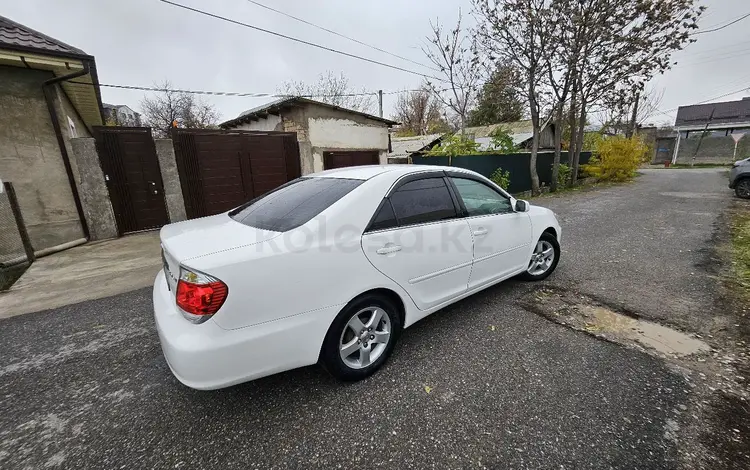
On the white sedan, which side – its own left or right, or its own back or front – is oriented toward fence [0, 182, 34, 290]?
left

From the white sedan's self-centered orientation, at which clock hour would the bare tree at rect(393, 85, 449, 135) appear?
The bare tree is roughly at 11 o'clock from the white sedan.

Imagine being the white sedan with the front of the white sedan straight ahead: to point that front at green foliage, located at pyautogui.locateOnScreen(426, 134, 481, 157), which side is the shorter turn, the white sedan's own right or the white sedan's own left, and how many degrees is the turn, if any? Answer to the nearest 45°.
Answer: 0° — it already faces it

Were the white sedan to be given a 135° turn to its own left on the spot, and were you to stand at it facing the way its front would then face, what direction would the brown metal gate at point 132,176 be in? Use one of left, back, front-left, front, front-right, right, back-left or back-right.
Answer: front-right

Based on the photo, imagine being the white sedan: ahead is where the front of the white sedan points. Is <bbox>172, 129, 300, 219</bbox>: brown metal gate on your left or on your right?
on your left

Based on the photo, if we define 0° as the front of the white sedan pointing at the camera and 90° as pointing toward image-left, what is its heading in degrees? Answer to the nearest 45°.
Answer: approximately 225°

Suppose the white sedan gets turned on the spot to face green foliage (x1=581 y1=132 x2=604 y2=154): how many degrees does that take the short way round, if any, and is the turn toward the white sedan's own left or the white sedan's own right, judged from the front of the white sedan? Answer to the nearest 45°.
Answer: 0° — it already faces it

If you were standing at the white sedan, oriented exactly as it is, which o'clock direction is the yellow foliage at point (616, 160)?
The yellow foliage is roughly at 12 o'clock from the white sedan.
